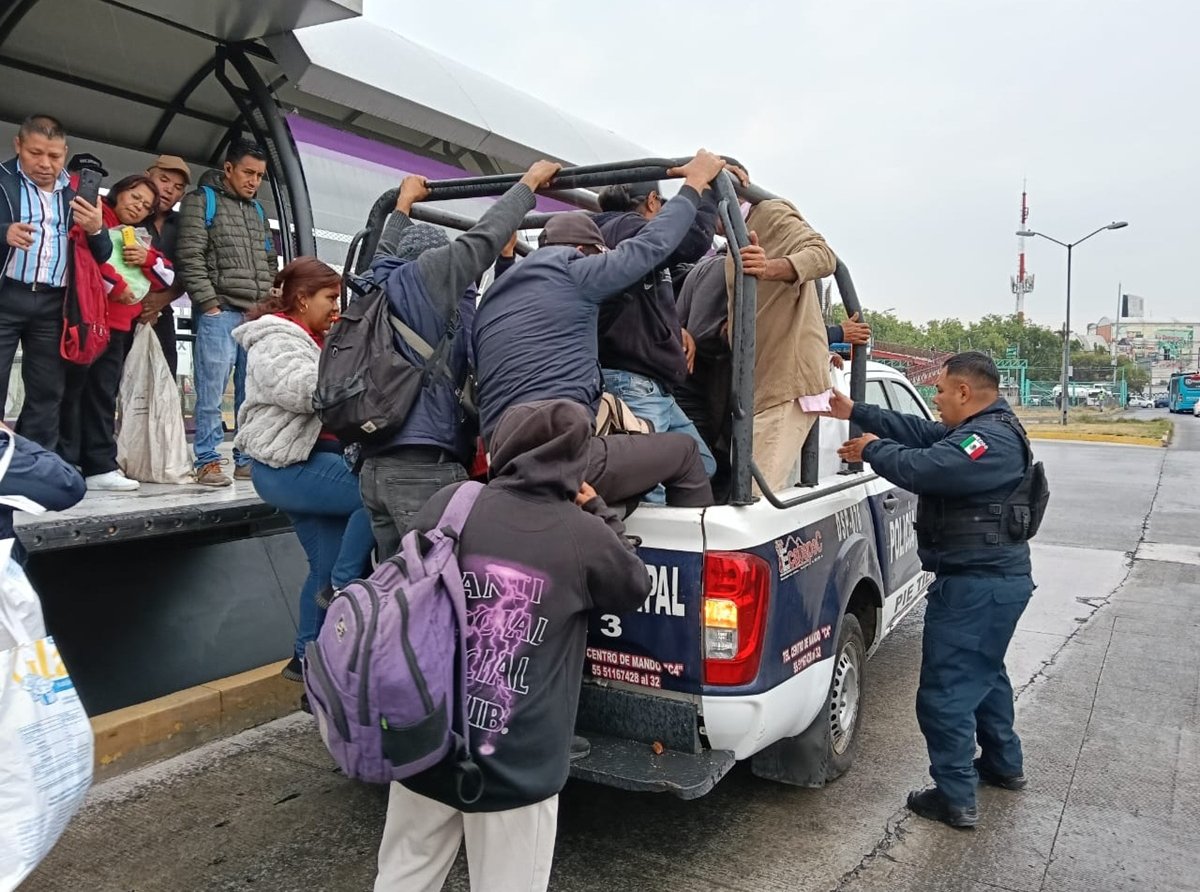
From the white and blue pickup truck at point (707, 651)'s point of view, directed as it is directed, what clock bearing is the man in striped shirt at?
The man in striped shirt is roughly at 8 o'clock from the white and blue pickup truck.

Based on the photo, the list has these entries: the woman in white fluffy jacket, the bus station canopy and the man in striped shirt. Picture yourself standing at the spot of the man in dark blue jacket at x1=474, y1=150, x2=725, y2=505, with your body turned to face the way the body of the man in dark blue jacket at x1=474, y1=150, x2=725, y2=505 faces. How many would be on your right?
0

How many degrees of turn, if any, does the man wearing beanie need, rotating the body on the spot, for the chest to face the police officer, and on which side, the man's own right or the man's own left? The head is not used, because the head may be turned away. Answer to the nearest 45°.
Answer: approximately 45° to the man's own right

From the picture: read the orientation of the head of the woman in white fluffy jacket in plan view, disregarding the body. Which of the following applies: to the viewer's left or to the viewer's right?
to the viewer's right

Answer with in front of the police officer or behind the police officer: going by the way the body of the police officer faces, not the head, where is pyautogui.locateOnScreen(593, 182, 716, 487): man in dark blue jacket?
in front

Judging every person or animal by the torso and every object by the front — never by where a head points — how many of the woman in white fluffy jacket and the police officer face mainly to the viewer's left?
1

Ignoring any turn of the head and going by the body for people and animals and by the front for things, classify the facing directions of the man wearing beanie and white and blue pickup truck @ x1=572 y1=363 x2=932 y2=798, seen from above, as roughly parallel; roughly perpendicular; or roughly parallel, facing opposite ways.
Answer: roughly parallel

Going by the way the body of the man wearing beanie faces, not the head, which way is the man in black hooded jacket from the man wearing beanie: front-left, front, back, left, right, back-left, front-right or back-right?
back-right

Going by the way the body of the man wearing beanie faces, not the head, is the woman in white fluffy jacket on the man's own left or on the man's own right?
on the man's own left

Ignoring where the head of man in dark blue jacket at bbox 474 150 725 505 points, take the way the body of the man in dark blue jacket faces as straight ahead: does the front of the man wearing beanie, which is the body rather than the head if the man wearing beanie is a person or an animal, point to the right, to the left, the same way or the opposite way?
the same way

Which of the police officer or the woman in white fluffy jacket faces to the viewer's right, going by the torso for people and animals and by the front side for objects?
the woman in white fluffy jacket

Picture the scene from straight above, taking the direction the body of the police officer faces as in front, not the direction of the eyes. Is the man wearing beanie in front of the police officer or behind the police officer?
in front

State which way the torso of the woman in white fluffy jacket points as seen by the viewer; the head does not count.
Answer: to the viewer's right

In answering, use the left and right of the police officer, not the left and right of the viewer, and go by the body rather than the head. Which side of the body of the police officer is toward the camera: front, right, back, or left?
left

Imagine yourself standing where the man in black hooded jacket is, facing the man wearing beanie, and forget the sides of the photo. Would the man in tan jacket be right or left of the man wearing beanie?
right

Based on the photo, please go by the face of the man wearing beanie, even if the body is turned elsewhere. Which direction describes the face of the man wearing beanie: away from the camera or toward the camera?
away from the camera

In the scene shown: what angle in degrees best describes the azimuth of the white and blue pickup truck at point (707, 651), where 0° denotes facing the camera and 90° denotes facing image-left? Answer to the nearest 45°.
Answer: approximately 225°

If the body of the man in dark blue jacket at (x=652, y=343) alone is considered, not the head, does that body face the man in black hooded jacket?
no
